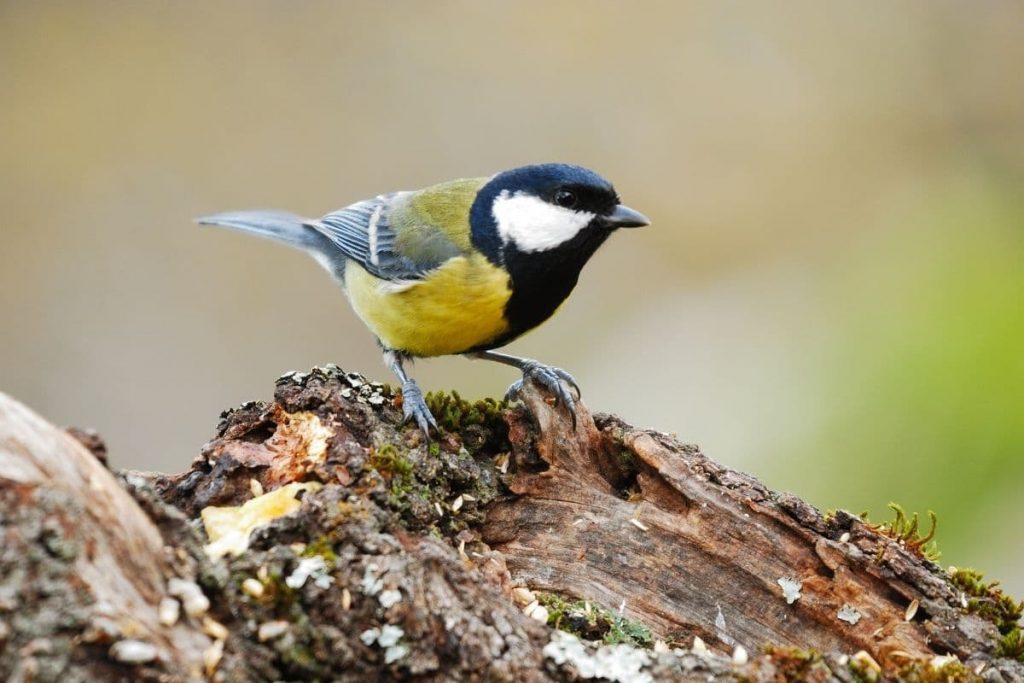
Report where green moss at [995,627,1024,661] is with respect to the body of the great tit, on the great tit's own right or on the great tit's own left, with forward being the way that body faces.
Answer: on the great tit's own right

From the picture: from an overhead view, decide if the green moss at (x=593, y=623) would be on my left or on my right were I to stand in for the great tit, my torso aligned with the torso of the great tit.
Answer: on my right

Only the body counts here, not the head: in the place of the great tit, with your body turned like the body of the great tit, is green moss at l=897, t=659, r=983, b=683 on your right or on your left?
on your right

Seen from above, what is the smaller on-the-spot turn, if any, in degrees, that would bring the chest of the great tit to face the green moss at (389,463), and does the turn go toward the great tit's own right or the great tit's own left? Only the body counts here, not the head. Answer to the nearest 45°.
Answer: approximately 90° to the great tit's own right

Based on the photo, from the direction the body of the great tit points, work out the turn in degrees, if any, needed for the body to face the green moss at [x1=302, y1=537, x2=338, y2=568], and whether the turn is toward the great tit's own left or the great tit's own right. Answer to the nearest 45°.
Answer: approximately 90° to the great tit's own right

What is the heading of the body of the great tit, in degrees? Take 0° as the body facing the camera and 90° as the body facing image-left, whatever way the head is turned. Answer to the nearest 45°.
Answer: approximately 270°
